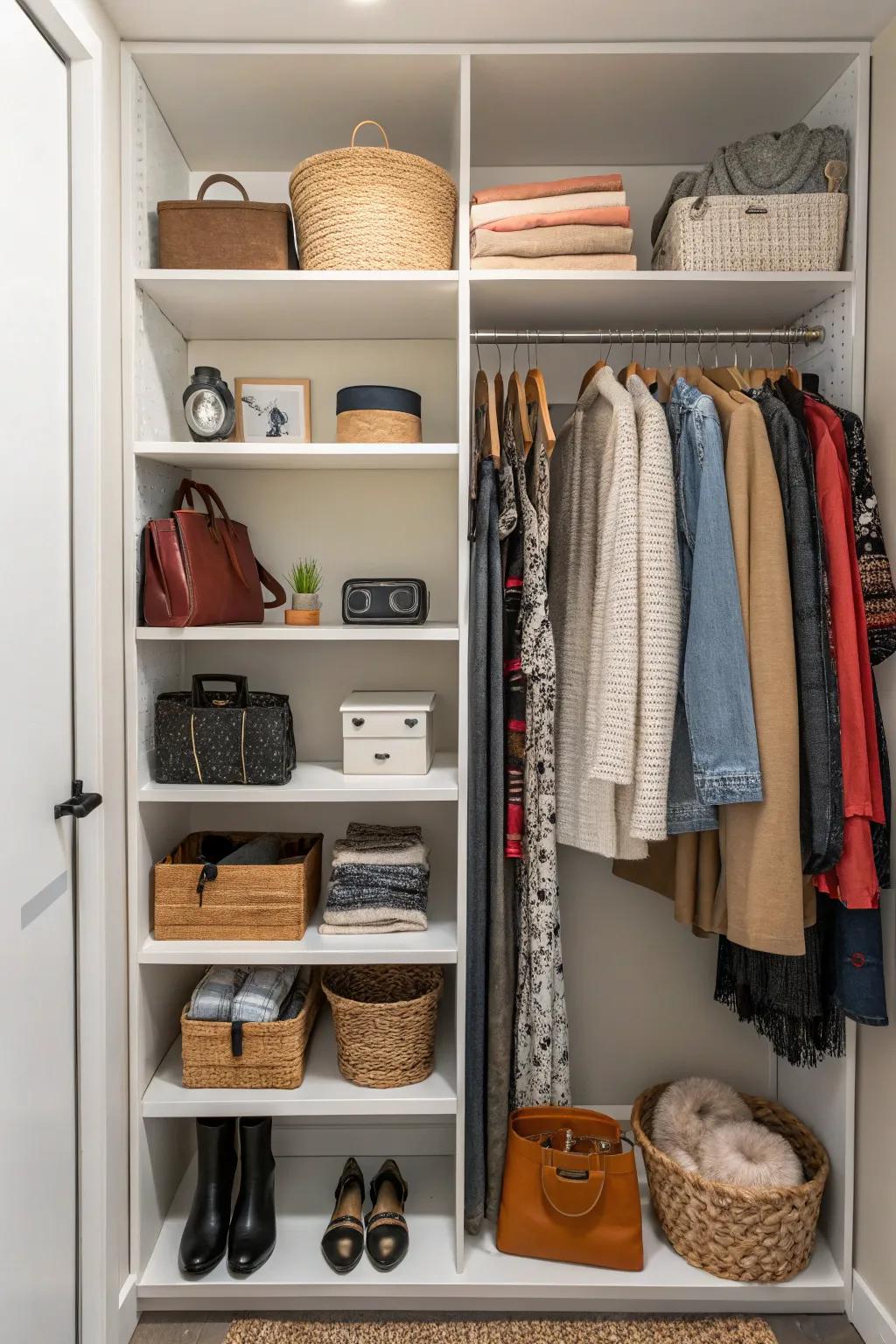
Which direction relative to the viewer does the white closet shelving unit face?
toward the camera

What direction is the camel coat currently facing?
to the viewer's left

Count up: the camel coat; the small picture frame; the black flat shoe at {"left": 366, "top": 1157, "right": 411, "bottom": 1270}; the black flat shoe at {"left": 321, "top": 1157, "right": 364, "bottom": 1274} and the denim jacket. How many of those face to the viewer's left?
2

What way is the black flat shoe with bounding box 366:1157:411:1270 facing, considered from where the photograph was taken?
facing the viewer

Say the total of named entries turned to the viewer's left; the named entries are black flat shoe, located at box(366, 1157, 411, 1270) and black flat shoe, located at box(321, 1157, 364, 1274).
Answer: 0

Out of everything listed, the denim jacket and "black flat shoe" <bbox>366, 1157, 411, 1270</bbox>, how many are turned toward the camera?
1

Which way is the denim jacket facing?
to the viewer's left

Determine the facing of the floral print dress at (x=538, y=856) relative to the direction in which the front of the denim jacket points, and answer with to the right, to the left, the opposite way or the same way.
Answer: the same way

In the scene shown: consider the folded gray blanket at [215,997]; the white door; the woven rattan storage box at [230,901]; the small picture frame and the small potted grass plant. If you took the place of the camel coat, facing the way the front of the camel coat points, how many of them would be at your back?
0

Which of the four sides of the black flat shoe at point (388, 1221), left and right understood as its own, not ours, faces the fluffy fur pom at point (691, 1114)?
left

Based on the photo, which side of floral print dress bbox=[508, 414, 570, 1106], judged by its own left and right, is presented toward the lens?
left

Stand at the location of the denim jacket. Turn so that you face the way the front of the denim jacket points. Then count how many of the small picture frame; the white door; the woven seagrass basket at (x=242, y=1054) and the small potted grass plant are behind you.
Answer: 0
